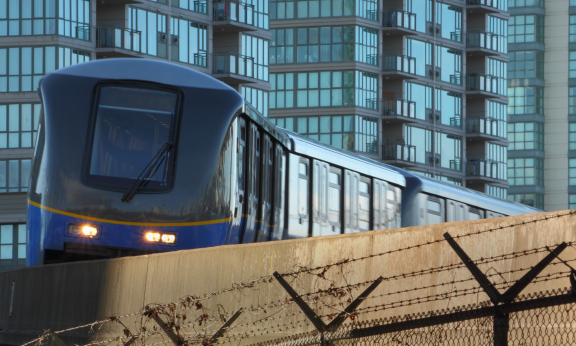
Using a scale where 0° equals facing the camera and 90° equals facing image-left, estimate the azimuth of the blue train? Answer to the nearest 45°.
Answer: approximately 45°
